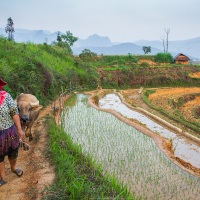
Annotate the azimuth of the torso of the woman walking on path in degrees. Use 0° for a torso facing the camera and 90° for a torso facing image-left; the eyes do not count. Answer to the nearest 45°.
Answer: approximately 0°

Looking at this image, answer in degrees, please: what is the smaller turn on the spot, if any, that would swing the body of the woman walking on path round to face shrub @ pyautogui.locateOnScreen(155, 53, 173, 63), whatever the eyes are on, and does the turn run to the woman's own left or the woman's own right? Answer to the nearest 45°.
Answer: approximately 135° to the woman's own left

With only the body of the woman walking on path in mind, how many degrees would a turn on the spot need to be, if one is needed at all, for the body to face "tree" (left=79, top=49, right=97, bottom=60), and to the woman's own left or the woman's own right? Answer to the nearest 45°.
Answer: approximately 180°

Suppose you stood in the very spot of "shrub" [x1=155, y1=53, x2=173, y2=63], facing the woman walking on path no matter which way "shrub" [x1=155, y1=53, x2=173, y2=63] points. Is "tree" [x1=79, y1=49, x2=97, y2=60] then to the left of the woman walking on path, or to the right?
right
